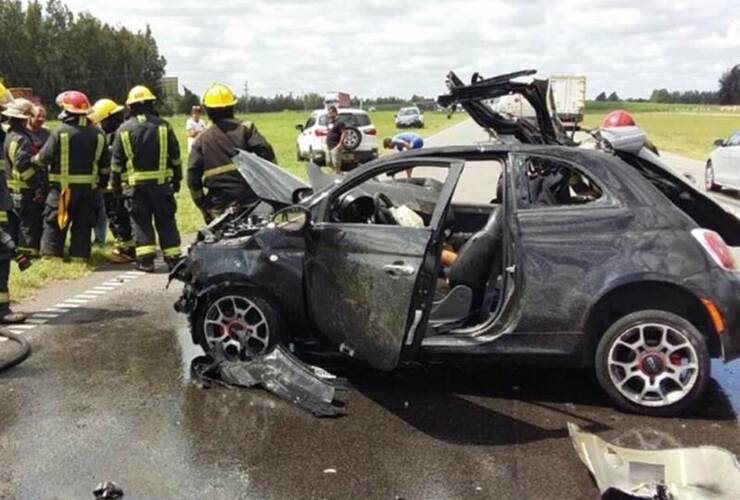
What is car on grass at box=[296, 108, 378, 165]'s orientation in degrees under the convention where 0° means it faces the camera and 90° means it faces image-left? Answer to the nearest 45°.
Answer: approximately 135°

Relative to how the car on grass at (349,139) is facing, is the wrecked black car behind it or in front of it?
behind

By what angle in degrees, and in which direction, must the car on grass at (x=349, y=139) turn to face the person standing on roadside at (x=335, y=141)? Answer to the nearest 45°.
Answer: approximately 135° to its left

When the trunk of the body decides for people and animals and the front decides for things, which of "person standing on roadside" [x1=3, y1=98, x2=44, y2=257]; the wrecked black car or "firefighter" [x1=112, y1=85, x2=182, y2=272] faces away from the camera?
the firefighter

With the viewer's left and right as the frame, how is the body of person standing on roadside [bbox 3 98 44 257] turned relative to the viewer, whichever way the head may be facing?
facing to the right of the viewer

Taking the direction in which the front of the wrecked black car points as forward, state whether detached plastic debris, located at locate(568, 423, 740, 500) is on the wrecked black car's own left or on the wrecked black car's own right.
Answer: on the wrecked black car's own left

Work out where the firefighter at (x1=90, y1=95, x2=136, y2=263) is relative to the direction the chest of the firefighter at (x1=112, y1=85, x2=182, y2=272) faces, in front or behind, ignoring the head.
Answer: in front

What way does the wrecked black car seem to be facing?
to the viewer's left

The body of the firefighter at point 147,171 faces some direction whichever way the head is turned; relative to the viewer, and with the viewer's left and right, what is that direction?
facing away from the viewer

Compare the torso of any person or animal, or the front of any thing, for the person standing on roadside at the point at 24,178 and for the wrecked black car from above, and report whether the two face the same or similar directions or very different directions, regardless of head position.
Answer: very different directions
